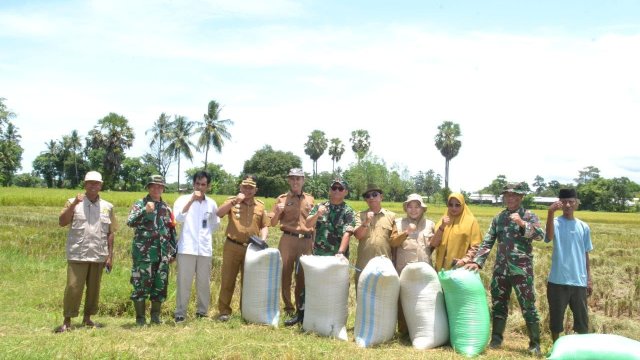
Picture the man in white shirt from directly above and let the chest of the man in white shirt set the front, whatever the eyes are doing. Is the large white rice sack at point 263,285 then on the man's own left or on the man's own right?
on the man's own left

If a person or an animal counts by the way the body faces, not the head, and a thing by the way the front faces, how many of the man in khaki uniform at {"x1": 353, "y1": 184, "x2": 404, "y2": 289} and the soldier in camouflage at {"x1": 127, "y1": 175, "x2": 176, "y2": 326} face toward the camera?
2

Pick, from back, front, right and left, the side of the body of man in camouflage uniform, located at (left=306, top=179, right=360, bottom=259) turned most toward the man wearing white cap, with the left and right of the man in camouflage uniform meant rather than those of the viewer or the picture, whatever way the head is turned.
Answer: right

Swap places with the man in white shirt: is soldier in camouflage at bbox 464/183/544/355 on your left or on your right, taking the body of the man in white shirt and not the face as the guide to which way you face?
on your left

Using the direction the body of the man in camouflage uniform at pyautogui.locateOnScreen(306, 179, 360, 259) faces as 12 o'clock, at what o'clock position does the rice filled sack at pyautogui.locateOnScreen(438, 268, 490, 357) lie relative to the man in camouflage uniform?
The rice filled sack is roughly at 10 o'clock from the man in camouflage uniform.

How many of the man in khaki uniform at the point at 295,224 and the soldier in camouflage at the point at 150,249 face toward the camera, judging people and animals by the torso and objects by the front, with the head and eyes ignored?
2

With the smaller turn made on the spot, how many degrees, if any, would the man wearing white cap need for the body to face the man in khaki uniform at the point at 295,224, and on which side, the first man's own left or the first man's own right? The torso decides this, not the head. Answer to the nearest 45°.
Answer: approximately 90° to the first man's own left

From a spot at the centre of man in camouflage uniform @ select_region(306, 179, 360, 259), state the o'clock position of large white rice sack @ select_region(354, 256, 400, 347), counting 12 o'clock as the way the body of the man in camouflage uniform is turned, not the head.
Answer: The large white rice sack is roughly at 11 o'clock from the man in camouflage uniform.

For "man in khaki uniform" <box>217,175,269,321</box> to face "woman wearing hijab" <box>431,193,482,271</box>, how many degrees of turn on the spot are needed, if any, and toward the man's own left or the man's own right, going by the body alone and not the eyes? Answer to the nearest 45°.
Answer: approximately 45° to the man's own left

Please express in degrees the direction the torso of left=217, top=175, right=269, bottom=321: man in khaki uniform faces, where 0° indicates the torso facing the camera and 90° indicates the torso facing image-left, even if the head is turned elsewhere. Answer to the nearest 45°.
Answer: approximately 0°
